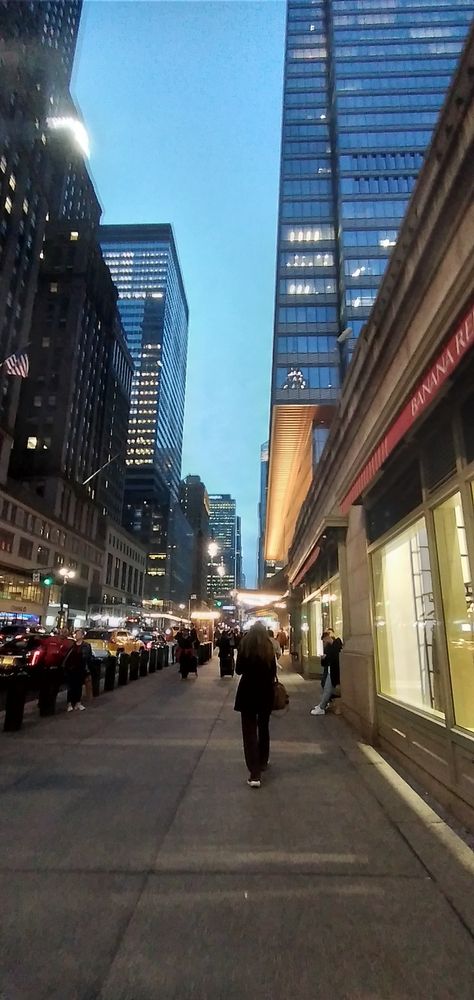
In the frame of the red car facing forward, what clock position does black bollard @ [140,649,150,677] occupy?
The black bollard is roughly at 1 o'clock from the red car.

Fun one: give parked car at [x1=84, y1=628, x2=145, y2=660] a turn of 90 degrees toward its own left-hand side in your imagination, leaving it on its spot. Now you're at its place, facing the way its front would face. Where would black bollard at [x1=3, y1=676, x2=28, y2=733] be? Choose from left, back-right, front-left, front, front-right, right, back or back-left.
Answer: back-left

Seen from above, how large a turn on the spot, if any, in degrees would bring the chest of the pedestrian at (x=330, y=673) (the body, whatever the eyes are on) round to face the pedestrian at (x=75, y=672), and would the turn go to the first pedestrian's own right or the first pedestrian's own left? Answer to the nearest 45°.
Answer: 0° — they already face them

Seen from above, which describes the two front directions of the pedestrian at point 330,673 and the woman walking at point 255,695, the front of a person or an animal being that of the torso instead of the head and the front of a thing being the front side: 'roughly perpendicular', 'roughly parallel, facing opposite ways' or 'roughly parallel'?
roughly perpendicular

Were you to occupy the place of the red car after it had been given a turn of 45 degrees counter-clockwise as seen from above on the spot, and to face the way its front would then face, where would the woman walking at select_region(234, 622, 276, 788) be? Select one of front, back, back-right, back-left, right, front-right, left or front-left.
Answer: back

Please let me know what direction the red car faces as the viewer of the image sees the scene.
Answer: facing away from the viewer and to the right of the viewer

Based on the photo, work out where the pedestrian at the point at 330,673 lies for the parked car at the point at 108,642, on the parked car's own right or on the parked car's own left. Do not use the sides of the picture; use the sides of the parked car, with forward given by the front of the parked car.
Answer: on the parked car's own right

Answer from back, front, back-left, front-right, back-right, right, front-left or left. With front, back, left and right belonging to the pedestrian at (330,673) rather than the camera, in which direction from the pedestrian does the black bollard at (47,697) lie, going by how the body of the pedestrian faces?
front

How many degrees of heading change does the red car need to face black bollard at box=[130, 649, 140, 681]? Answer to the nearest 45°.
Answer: approximately 45° to its right

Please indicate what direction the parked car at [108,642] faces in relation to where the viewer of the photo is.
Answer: facing away from the viewer and to the right of the viewer

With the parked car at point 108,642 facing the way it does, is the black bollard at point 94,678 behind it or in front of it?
behind

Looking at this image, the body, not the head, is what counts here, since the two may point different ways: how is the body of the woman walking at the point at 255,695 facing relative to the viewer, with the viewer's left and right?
facing away from the viewer

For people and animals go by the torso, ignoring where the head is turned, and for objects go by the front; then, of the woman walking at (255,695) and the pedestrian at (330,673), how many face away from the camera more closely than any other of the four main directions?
1

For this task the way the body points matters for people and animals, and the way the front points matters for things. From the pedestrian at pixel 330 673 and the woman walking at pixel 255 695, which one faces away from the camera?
the woman walking

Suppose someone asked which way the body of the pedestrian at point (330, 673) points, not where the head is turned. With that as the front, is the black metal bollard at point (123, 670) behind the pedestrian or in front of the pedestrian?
in front

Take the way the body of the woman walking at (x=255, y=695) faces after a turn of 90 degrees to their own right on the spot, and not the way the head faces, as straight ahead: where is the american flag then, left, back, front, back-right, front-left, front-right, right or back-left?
back-left

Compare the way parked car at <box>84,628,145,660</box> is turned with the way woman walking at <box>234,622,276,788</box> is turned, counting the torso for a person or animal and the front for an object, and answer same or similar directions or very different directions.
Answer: same or similar directions

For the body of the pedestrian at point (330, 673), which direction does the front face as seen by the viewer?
to the viewer's left
